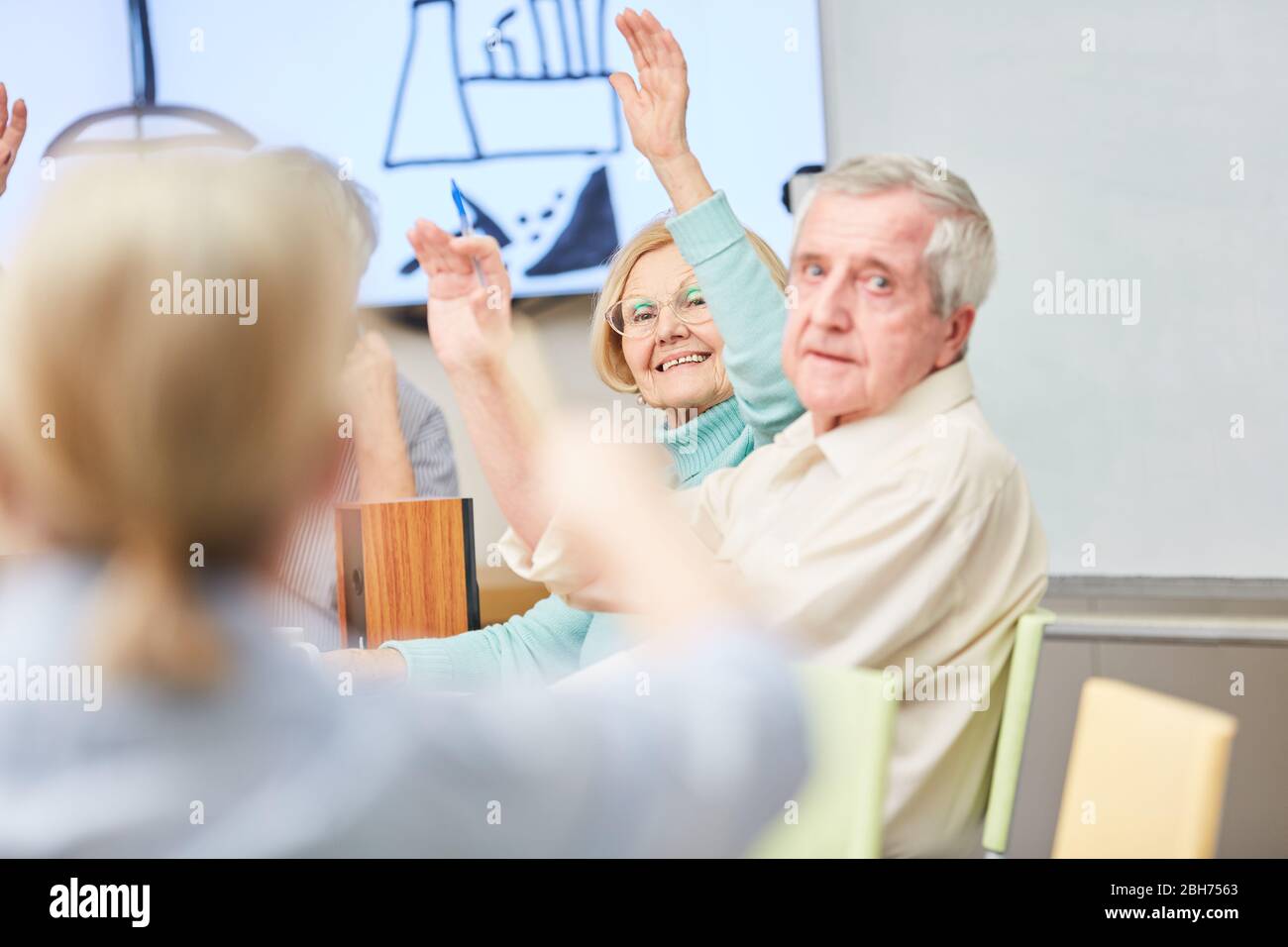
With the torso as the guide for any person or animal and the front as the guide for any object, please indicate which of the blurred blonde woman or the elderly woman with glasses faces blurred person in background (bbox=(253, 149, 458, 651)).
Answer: the blurred blonde woman

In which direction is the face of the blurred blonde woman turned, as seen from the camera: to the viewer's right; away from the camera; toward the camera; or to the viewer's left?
away from the camera

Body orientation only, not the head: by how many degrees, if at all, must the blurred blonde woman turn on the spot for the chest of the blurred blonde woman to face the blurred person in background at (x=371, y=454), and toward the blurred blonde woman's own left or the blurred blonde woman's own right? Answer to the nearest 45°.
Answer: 0° — they already face them

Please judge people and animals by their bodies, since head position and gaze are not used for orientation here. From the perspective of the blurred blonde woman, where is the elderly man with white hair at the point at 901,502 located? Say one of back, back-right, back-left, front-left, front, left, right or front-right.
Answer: front-right

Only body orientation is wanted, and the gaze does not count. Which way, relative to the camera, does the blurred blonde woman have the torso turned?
away from the camera

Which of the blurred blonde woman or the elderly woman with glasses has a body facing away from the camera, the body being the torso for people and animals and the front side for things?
the blurred blonde woman

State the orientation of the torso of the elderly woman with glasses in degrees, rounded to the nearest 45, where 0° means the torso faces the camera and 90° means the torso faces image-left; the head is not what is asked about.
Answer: approximately 45°

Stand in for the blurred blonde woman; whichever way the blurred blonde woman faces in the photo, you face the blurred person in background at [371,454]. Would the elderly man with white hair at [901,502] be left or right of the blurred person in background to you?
right

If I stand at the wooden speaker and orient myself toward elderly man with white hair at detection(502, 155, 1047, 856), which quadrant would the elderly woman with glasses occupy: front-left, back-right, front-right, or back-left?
front-left

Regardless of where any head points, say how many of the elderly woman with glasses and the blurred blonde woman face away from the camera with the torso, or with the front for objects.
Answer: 1
